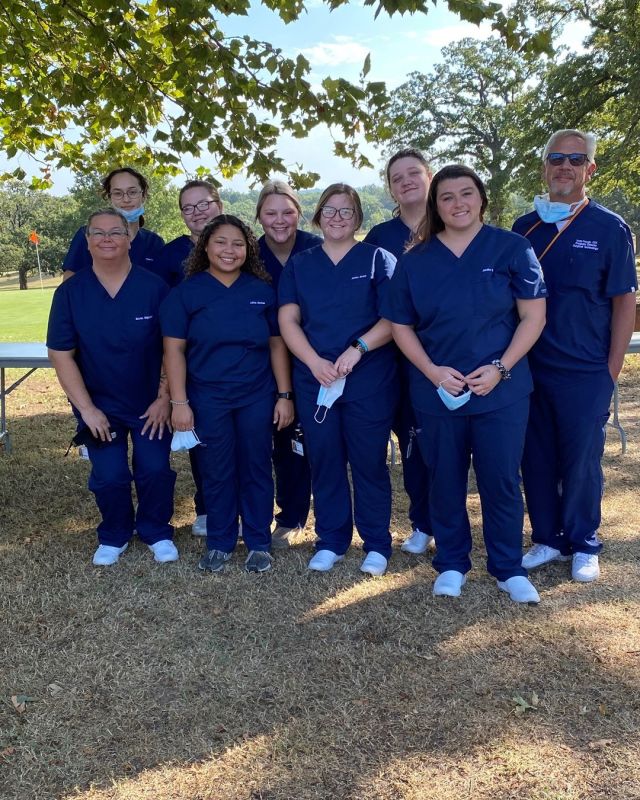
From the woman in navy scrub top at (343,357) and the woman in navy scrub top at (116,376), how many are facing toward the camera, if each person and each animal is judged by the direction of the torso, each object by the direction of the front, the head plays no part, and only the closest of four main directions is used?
2

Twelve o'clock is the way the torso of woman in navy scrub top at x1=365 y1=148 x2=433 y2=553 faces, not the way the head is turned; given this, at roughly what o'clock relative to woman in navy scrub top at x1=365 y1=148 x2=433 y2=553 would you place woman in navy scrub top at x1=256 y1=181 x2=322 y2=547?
woman in navy scrub top at x1=256 y1=181 x2=322 y2=547 is roughly at 3 o'clock from woman in navy scrub top at x1=365 y1=148 x2=433 y2=553.

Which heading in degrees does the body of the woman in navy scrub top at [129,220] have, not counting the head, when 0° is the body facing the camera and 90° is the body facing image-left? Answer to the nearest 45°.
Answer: approximately 0°

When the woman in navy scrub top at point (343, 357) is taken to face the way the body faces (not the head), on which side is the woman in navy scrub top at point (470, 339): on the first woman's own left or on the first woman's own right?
on the first woman's own left

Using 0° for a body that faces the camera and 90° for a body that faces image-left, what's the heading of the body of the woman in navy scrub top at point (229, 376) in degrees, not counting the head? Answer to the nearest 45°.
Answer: approximately 0°

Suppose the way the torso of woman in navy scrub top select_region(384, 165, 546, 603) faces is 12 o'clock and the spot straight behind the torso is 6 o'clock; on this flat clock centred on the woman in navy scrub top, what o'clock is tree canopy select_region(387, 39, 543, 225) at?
The tree canopy is roughly at 6 o'clock from the woman in navy scrub top.

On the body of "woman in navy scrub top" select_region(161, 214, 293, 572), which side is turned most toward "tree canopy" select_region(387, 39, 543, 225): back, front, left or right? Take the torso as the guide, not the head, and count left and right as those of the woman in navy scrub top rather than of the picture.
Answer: back
